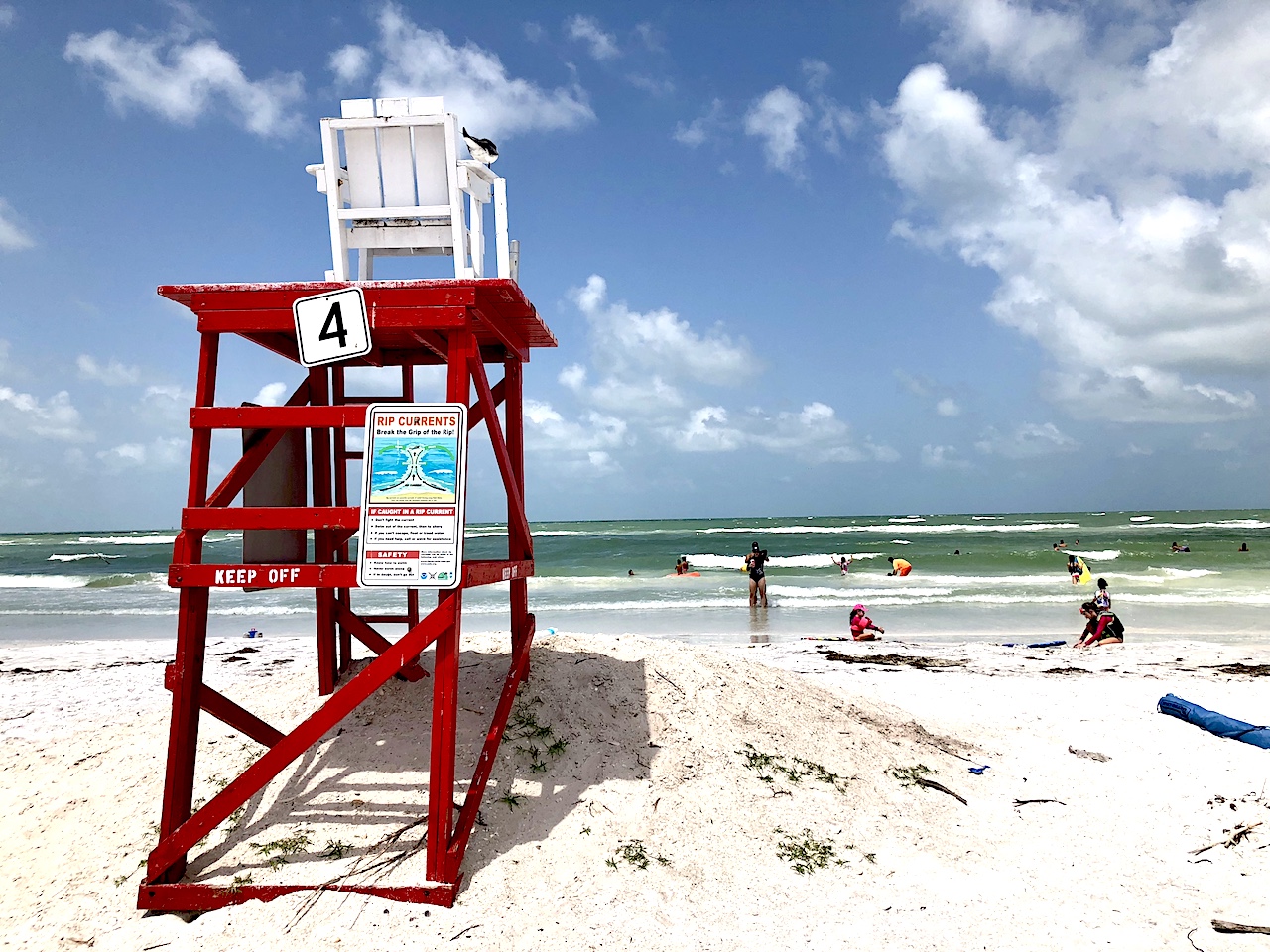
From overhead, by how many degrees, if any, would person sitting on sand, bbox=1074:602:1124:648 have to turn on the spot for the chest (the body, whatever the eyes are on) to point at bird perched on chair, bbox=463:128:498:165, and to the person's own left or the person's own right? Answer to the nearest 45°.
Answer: approximately 90° to the person's own left

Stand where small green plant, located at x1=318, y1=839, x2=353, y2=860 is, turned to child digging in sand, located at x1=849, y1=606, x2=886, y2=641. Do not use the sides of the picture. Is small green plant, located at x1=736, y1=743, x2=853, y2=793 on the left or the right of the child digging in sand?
right

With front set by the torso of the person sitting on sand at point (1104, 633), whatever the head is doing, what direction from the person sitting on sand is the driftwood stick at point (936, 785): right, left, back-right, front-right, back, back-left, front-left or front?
left

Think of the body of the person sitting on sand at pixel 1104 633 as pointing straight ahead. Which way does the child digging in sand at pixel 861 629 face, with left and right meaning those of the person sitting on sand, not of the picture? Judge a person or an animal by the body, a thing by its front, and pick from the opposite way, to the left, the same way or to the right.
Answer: the opposite way

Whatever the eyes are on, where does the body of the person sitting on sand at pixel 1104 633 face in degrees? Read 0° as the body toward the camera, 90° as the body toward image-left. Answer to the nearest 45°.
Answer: approximately 90°

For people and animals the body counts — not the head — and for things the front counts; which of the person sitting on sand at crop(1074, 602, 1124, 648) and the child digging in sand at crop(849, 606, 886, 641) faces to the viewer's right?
the child digging in sand

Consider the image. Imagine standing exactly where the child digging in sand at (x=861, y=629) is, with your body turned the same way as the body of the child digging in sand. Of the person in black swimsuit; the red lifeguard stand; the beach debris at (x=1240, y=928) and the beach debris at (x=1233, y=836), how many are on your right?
3

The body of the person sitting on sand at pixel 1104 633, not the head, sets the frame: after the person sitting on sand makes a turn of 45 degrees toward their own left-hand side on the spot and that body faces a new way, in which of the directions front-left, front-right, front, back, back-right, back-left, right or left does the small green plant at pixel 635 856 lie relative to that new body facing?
front-left

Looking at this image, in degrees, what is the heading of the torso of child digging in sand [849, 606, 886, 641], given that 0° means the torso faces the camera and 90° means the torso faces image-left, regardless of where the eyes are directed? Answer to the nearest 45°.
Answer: approximately 270°

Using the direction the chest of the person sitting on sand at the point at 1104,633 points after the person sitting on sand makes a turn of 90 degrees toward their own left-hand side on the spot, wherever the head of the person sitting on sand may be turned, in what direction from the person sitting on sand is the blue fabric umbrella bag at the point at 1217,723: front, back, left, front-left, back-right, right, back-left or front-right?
front

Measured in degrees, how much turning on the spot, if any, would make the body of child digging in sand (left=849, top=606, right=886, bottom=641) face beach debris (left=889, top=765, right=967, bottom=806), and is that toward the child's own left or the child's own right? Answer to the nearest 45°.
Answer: approximately 90° to the child's own right

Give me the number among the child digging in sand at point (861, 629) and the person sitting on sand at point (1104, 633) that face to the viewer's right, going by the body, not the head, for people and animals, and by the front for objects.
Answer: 1

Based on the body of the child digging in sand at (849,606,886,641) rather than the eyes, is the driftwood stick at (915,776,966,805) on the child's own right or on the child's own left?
on the child's own right

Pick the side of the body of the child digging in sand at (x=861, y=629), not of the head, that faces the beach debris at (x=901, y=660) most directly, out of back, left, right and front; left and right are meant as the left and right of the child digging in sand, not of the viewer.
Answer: right

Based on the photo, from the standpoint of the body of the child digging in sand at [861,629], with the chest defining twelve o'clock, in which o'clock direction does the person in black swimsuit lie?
The person in black swimsuit is roughly at 8 o'clock from the child digging in sand.

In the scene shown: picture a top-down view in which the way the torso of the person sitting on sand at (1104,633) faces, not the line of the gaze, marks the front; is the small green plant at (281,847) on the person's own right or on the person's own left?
on the person's own left

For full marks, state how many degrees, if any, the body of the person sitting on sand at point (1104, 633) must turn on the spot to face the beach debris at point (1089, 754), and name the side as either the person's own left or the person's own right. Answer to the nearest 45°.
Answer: approximately 90° to the person's own left
